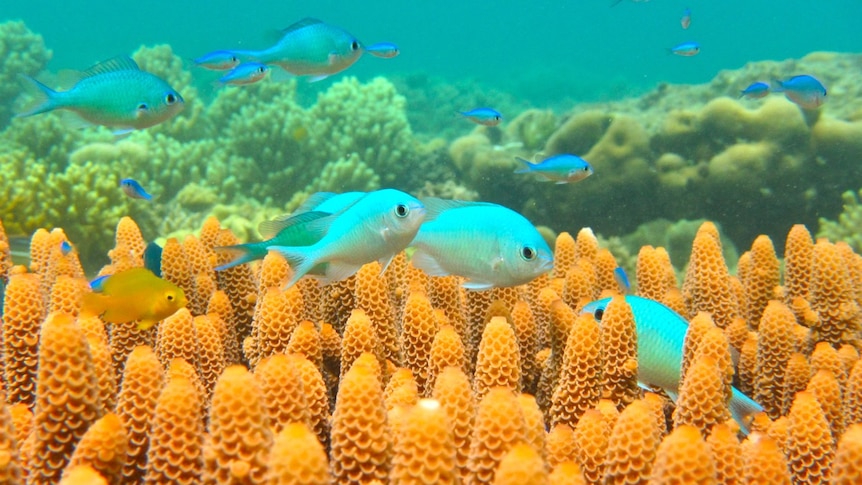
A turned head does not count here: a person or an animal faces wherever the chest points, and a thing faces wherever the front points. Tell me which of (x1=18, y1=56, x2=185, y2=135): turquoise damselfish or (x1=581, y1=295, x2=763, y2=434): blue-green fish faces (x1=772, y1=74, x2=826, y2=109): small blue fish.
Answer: the turquoise damselfish

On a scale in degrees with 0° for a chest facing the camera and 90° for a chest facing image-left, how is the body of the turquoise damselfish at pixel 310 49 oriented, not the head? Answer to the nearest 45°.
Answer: approximately 270°

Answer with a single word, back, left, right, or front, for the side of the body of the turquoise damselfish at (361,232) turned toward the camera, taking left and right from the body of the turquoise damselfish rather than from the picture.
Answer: right

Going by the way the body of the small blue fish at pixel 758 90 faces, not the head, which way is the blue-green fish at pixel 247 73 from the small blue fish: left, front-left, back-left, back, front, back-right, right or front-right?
back-right

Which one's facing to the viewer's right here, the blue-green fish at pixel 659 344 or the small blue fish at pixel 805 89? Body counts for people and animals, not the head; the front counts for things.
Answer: the small blue fish

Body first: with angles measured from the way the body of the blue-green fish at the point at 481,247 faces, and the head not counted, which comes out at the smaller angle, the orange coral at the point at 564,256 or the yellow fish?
the orange coral

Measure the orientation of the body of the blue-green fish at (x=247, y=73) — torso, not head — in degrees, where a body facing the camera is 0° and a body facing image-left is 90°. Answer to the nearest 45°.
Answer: approximately 270°

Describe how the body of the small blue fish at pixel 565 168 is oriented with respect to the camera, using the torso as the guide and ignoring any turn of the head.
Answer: to the viewer's right

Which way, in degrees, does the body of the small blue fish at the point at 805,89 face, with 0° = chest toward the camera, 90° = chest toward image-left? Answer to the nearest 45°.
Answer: approximately 270°

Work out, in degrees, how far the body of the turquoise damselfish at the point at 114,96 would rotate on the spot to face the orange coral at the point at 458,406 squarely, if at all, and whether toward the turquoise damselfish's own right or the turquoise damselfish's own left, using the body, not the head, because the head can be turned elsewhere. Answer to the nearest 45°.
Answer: approximately 90° to the turquoise damselfish's own right

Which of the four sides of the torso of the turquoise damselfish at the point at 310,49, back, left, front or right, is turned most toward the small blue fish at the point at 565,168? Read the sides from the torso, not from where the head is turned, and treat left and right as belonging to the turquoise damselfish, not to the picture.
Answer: front

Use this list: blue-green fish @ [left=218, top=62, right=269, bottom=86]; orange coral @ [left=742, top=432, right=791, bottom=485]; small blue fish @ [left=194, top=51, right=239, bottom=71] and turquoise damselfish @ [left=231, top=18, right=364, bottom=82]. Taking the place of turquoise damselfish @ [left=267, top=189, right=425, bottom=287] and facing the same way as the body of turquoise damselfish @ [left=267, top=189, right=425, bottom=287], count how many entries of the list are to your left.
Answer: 3

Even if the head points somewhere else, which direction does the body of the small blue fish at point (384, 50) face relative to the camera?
to the viewer's right

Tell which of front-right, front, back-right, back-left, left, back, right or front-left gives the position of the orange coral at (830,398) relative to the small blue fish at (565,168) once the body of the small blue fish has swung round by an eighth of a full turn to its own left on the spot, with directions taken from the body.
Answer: back-right

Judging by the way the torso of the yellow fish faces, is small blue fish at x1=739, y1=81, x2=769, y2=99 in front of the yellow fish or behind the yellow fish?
in front

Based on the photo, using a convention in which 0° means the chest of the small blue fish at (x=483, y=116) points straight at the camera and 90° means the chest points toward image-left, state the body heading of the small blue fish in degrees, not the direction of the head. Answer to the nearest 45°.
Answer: approximately 270°
